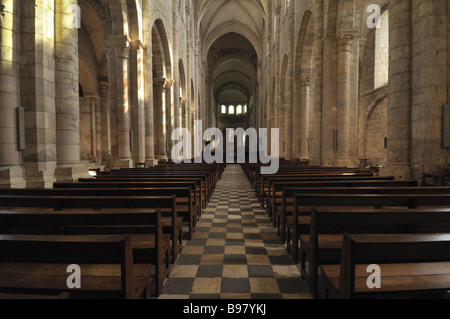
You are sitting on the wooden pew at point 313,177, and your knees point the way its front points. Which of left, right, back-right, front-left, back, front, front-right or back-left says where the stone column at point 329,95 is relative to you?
front

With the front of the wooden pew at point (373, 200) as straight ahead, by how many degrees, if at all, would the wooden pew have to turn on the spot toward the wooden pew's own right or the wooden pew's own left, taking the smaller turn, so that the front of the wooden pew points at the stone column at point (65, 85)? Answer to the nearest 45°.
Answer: approximately 90° to the wooden pew's own left

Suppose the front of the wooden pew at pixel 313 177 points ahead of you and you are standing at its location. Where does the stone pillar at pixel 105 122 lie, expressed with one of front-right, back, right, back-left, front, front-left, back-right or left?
front-left

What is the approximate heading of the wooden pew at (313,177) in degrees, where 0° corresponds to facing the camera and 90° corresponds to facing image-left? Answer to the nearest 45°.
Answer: approximately 180°

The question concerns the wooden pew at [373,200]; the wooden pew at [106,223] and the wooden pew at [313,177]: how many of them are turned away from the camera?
3

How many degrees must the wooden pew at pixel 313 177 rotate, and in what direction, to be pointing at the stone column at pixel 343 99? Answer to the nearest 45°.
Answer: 0° — it already faces it

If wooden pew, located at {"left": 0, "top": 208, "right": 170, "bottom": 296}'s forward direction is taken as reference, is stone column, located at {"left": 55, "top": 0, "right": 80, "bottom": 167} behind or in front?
in front

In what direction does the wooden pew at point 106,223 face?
away from the camera

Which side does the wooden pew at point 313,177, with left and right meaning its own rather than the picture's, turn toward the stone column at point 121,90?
left

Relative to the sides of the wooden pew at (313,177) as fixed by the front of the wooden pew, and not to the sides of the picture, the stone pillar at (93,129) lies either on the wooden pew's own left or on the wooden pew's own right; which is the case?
on the wooden pew's own left

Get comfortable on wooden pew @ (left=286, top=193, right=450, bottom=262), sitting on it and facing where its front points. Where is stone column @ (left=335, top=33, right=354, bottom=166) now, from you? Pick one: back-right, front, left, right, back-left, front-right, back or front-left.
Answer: front

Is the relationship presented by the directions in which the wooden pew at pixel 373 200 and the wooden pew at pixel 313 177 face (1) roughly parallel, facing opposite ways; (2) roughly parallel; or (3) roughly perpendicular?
roughly parallel

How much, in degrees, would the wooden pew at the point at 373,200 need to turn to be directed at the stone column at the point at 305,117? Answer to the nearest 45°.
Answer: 0° — it already faces it

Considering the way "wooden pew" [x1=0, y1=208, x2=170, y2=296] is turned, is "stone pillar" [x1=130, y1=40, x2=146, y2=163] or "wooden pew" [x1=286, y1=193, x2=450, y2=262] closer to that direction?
the stone pillar

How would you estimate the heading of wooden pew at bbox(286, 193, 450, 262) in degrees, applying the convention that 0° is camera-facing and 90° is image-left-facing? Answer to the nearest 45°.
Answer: approximately 180°
